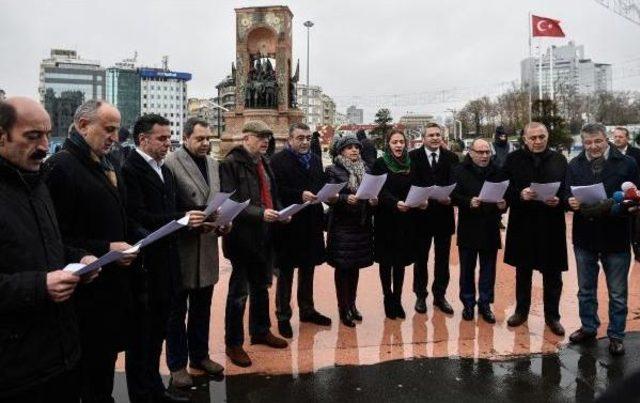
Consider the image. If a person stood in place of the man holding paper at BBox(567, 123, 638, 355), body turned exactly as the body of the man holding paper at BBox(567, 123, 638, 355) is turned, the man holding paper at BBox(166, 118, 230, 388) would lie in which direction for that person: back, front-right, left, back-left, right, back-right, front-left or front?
front-right

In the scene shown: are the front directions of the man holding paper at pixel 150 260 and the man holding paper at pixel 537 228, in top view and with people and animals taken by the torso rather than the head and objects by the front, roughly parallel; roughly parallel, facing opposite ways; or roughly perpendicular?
roughly perpendicular

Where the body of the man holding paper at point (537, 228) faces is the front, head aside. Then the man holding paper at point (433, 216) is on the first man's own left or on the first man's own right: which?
on the first man's own right

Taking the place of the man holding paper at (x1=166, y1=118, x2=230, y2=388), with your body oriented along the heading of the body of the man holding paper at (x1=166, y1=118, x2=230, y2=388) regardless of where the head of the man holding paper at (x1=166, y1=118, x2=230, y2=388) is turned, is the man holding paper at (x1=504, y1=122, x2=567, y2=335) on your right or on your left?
on your left

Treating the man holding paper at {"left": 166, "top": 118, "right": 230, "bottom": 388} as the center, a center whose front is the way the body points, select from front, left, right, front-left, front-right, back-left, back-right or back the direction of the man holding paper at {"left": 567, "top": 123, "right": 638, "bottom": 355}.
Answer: front-left

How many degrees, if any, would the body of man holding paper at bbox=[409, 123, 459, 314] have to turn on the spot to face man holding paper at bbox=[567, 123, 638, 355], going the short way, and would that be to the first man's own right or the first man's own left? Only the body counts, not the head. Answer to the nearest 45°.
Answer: approximately 45° to the first man's own left

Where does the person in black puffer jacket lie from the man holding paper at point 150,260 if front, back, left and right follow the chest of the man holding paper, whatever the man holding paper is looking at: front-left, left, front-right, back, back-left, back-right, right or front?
left

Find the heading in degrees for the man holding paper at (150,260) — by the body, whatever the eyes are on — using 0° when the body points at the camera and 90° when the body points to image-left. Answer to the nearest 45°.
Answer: approximately 315°

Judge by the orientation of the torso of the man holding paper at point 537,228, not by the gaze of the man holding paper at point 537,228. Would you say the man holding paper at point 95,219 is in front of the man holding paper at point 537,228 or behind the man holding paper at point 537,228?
in front

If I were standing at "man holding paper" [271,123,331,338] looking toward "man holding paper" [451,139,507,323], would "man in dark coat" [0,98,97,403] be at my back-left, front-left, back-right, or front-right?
back-right

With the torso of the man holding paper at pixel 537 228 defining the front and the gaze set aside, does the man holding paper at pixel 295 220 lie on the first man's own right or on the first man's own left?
on the first man's own right

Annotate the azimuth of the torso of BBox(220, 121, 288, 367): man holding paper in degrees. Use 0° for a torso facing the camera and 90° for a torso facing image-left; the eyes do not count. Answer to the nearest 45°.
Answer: approximately 315°
